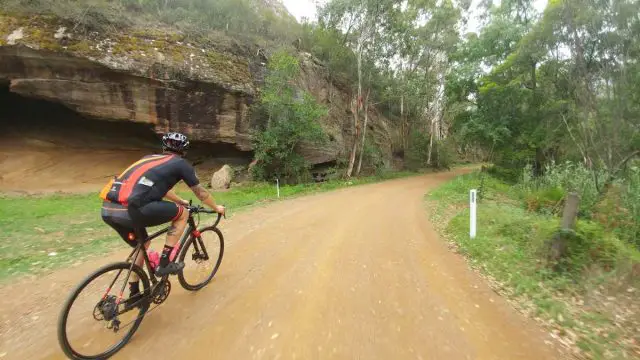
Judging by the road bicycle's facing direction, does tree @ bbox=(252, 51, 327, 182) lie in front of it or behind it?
in front

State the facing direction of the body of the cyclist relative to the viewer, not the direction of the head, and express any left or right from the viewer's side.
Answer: facing away from the viewer and to the right of the viewer

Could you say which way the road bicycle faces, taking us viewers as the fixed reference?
facing away from the viewer and to the right of the viewer

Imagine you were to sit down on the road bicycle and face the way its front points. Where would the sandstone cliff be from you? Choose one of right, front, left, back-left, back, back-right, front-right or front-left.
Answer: front-left

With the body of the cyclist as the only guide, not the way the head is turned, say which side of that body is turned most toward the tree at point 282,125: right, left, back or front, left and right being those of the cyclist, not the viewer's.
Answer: front

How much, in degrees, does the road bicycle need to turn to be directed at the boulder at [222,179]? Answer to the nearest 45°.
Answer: approximately 45° to its left
